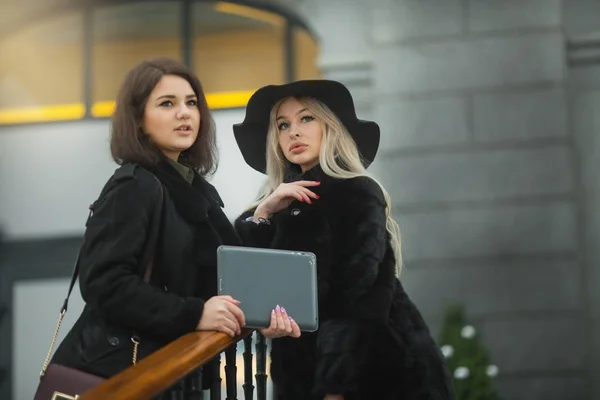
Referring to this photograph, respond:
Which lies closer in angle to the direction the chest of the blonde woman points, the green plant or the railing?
the railing

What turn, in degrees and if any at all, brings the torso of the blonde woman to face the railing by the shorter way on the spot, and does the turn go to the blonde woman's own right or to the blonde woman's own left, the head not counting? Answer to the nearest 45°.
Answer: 0° — they already face it

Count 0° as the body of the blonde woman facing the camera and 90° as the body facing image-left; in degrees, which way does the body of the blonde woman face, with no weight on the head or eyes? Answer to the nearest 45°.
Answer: approximately 45°

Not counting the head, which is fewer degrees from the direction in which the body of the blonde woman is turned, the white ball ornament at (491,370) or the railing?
the railing

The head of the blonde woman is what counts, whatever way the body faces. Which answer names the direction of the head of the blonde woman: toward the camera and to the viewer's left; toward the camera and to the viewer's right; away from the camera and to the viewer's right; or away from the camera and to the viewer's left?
toward the camera and to the viewer's left
